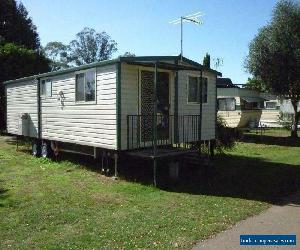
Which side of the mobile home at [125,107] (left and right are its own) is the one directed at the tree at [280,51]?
left

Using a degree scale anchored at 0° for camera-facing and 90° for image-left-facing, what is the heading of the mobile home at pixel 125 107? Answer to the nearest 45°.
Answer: approximately 315°

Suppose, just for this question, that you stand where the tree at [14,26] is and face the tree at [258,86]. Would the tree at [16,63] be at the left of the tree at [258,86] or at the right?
right

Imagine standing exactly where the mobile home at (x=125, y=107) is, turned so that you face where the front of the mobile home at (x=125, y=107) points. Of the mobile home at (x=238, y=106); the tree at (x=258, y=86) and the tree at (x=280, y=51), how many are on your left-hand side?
3

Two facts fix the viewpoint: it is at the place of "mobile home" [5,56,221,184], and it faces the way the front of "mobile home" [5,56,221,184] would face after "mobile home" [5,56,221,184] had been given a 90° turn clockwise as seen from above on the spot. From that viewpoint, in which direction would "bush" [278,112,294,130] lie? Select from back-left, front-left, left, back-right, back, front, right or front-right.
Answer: back

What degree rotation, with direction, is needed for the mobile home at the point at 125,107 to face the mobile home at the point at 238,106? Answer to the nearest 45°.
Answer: approximately 90° to its left

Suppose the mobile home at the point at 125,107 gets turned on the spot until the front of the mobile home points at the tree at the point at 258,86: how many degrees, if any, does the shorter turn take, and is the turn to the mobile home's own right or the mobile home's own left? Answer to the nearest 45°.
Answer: approximately 90° to the mobile home's own left

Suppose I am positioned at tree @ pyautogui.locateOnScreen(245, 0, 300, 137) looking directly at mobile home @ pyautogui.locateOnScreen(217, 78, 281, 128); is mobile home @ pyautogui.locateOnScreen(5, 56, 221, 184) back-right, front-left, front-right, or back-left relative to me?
back-left
